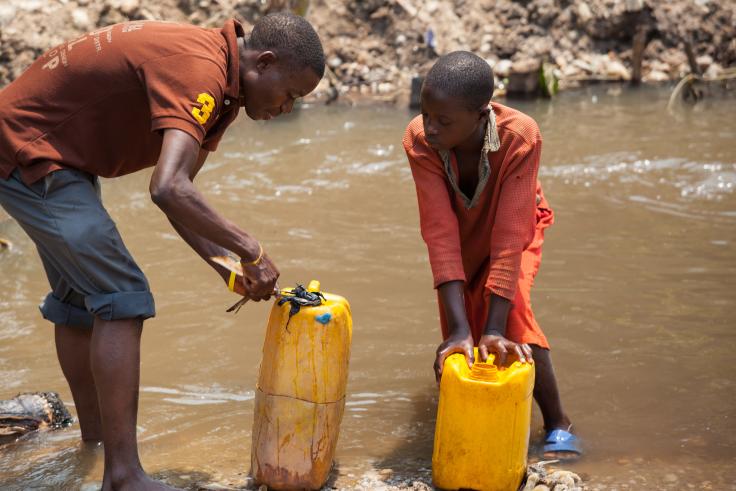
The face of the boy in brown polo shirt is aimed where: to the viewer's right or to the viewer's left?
to the viewer's right

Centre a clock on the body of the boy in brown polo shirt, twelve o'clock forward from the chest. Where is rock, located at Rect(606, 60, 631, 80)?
The rock is roughly at 10 o'clock from the boy in brown polo shirt.

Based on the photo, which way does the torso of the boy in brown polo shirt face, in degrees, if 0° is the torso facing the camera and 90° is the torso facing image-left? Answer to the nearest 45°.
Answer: approximately 270°

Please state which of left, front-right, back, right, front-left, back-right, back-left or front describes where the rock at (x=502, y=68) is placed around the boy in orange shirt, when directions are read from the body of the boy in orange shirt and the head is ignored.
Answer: back-right

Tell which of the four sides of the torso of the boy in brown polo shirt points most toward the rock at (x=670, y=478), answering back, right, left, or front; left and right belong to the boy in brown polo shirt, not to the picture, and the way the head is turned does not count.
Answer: front

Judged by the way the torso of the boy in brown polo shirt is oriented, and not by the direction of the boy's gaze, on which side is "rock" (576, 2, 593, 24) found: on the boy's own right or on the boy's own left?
on the boy's own left

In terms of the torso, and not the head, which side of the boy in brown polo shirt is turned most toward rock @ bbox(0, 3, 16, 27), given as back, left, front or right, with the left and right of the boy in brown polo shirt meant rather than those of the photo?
left

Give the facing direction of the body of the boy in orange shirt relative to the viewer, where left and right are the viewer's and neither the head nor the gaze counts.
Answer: facing the viewer and to the left of the viewer

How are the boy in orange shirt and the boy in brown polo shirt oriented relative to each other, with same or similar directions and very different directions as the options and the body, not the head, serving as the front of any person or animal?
very different directions

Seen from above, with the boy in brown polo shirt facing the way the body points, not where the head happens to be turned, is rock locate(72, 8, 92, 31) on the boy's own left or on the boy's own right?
on the boy's own left

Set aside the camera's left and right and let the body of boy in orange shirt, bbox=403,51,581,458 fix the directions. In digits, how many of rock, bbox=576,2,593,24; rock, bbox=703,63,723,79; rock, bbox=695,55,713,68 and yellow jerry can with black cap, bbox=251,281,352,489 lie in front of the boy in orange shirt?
1

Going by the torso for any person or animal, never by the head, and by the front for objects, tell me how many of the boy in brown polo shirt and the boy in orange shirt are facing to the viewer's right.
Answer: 1
